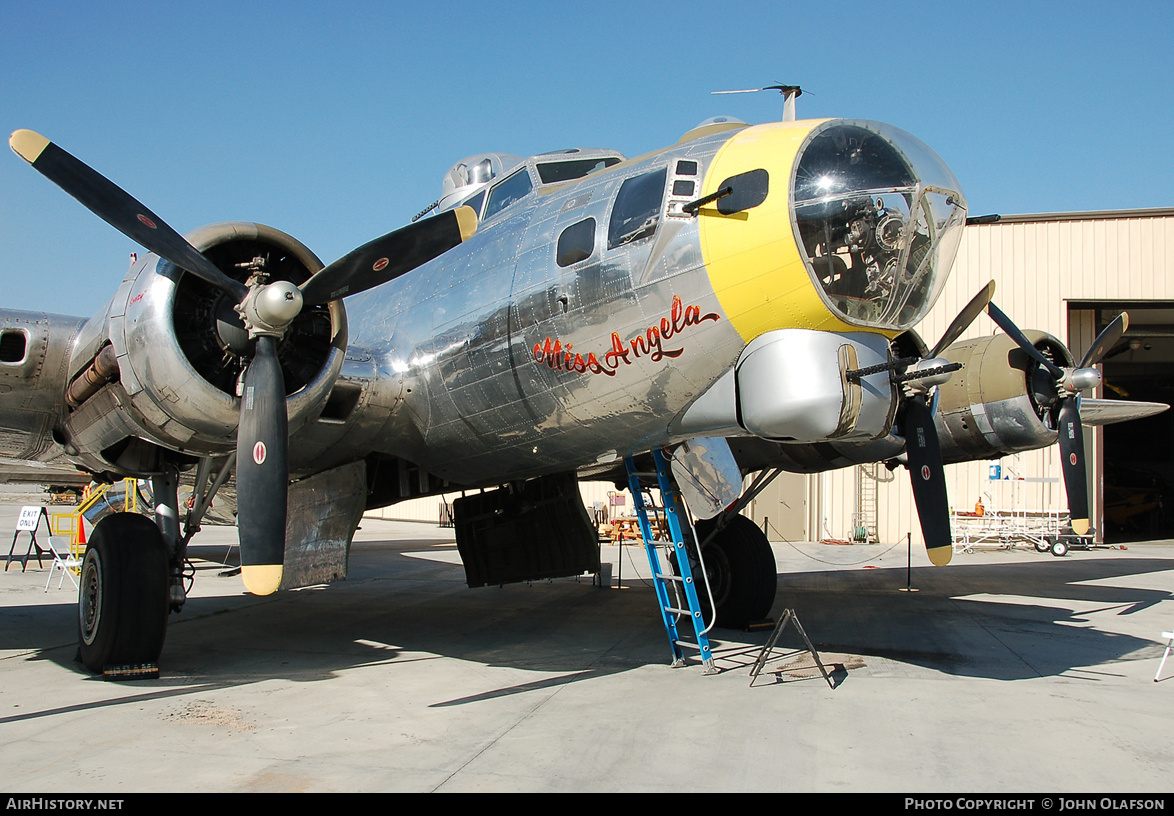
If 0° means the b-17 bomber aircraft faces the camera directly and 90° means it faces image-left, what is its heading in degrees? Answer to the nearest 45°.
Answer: approximately 315°
